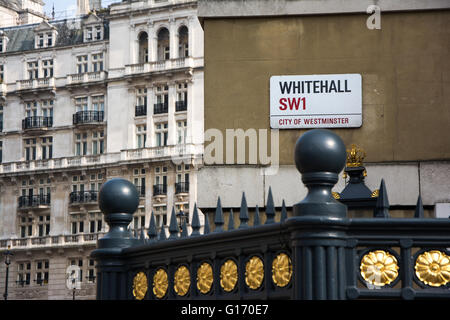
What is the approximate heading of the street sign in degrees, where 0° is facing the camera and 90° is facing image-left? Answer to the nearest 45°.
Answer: approximately 0°

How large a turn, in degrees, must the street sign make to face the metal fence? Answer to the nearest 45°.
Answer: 0° — it already faces it
